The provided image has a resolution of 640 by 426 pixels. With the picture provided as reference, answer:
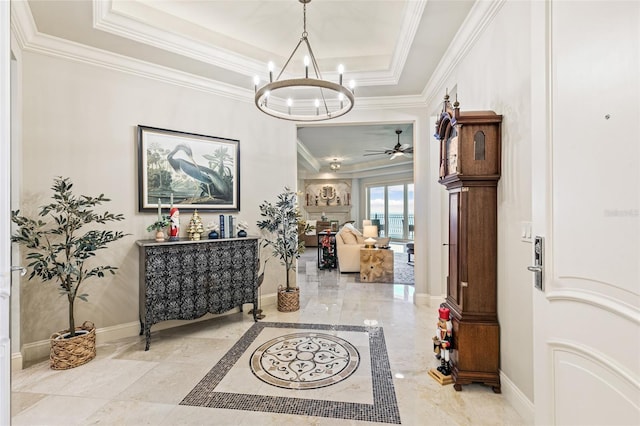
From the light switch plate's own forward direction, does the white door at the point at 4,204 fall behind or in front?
in front

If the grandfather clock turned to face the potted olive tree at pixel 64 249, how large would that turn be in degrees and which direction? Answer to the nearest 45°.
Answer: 0° — it already faces it

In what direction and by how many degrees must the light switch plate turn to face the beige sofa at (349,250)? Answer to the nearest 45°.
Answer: approximately 90° to its right

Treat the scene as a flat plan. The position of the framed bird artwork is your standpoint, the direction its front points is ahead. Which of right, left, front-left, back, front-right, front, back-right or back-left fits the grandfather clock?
front

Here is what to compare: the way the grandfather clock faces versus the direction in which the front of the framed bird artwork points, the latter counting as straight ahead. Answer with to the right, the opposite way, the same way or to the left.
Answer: the opposite way

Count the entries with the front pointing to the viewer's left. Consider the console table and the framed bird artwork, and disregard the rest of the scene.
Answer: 0

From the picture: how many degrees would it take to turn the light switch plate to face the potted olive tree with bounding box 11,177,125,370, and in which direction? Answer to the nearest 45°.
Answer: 0° — it already faces it

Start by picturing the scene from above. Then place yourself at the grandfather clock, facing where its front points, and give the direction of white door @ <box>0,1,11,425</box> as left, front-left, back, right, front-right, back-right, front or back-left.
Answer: front-left

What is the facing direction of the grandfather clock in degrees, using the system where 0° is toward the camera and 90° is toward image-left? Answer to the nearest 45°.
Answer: approximately 90°

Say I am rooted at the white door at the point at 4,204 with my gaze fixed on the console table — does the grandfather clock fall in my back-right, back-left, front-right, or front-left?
front-right

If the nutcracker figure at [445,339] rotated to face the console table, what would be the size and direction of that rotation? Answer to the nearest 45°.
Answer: approximately 45° to its right

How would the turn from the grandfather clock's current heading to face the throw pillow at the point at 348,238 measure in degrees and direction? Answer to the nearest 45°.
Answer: approximately 45° to its right

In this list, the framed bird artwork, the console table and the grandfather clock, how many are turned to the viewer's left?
1

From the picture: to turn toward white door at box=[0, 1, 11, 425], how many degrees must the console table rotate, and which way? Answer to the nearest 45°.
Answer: approximately 45° to its right

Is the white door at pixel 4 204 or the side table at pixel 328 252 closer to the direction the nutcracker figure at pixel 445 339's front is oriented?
the white door
